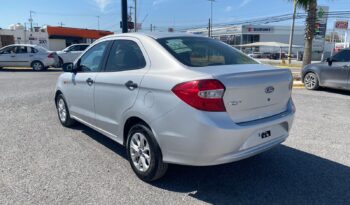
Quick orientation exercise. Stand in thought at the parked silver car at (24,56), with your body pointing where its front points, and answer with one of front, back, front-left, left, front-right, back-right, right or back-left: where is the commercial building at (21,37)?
right

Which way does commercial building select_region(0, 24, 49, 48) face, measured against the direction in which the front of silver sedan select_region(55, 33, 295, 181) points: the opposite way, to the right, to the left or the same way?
the opposite way

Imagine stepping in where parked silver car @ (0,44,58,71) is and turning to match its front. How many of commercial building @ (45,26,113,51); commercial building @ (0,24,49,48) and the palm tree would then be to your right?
2

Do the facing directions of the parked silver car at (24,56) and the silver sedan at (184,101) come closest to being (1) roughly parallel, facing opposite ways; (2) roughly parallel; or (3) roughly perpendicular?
roughly perpendicular

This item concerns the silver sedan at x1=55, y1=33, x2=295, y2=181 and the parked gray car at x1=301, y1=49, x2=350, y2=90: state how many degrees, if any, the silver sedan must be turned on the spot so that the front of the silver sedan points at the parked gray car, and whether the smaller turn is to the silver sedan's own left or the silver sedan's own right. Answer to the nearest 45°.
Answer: approximately 90° to the silver sedan's own right

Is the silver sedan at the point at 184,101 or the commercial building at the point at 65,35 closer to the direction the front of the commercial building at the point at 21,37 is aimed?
the silver sedan

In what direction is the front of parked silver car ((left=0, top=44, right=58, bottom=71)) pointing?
to the viewer's left

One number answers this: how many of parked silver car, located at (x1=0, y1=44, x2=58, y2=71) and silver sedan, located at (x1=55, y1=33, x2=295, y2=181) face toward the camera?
0

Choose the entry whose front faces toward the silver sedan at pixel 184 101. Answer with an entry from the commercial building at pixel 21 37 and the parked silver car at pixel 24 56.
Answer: the commercial building

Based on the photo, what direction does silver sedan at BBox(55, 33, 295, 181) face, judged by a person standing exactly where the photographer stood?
facing away from the viewer and to the left of the viewer

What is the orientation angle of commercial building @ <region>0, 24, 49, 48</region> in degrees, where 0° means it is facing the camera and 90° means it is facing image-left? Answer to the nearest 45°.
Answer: approximately 0°

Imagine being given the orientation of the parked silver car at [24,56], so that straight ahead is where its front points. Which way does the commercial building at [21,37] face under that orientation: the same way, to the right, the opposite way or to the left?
to the left

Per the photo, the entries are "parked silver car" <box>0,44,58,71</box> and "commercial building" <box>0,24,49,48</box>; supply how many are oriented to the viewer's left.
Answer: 1

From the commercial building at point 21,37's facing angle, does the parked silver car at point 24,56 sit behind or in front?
in front

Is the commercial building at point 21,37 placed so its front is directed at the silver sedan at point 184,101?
yes

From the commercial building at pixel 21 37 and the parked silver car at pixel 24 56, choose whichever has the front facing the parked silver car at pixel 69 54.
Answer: the commercial building

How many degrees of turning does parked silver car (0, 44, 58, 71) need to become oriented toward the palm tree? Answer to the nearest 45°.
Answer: approximately 135° to its left
